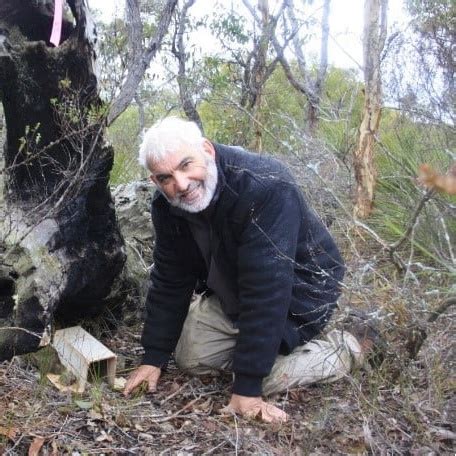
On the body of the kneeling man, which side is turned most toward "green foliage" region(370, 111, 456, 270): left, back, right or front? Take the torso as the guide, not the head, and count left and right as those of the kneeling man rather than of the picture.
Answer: back

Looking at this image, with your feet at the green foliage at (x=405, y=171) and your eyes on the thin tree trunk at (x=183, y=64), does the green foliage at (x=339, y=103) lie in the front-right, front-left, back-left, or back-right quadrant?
front-right

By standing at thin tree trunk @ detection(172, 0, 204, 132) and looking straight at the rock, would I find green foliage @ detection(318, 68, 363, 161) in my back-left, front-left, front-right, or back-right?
back-left

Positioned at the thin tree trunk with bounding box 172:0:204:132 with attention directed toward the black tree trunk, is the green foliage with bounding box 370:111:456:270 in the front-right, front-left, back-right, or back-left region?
front-left

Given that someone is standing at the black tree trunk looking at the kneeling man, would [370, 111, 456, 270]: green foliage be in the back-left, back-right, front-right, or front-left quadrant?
front-left

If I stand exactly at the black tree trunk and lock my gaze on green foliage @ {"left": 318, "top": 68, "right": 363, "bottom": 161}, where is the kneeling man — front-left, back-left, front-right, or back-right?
front-right

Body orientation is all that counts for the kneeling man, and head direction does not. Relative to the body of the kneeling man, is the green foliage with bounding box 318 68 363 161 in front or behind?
behind

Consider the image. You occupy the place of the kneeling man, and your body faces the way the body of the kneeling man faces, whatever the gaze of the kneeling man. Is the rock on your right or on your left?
on your right

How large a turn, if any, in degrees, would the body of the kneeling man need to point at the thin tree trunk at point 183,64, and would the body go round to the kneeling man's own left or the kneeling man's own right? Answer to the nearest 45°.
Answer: approximately 135° to the kneeling man's own right
